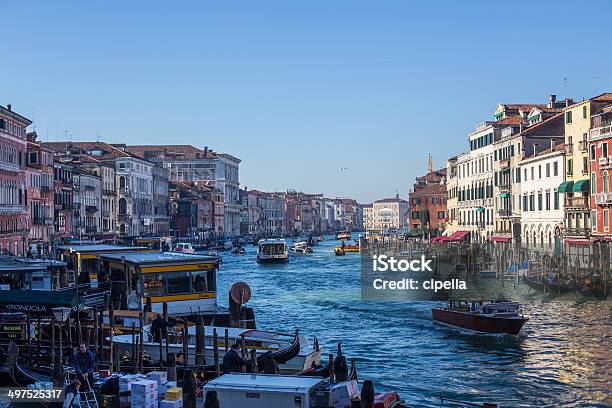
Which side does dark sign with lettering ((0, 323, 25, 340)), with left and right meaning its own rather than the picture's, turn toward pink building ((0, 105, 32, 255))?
back

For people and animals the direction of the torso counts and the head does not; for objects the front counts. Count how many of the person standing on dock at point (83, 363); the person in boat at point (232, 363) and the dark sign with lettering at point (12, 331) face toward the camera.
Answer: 2

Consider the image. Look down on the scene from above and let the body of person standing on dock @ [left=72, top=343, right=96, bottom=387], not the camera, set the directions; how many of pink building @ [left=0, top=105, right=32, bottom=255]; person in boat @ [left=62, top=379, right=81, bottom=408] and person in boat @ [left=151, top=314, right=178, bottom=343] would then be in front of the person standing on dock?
1

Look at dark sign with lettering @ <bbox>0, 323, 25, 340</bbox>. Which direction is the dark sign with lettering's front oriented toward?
toward the camera

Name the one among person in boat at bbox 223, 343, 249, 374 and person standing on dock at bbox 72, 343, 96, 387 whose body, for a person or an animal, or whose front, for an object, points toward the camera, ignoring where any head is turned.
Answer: the person standing on dock

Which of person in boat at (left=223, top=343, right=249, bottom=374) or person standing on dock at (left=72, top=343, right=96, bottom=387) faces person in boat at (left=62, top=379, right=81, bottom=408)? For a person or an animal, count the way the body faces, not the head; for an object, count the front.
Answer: the person standing on dock

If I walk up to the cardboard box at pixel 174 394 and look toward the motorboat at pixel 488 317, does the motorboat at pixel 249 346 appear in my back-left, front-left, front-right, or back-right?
front-left

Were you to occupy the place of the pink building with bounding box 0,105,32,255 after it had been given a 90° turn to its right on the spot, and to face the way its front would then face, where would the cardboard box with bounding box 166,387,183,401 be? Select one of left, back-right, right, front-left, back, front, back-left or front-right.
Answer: front-left

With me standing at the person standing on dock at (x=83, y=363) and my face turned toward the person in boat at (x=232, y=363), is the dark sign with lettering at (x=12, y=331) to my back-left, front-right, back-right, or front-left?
back-left

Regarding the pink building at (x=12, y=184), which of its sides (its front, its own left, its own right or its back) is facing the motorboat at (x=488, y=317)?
front

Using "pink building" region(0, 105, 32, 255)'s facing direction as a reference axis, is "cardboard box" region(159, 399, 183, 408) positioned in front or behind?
in front
